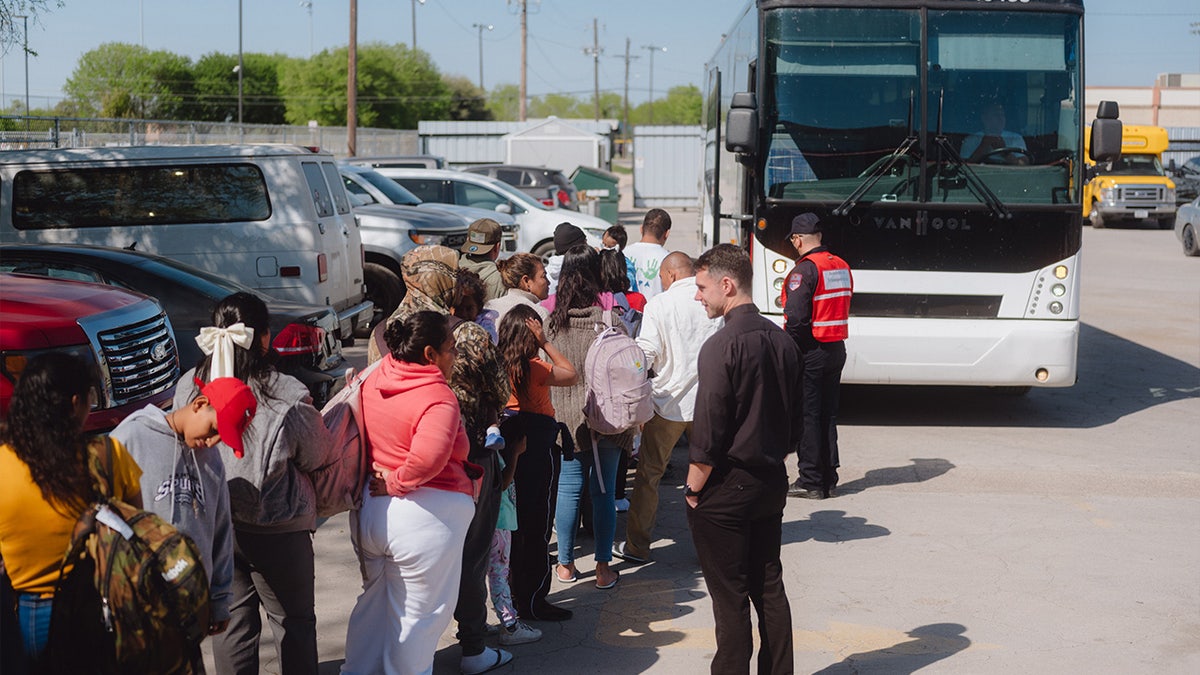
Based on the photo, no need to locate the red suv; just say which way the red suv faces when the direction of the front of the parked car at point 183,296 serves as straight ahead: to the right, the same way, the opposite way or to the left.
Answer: the opposite way

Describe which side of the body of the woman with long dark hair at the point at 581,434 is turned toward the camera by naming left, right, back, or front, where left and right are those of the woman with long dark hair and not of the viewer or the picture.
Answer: back
